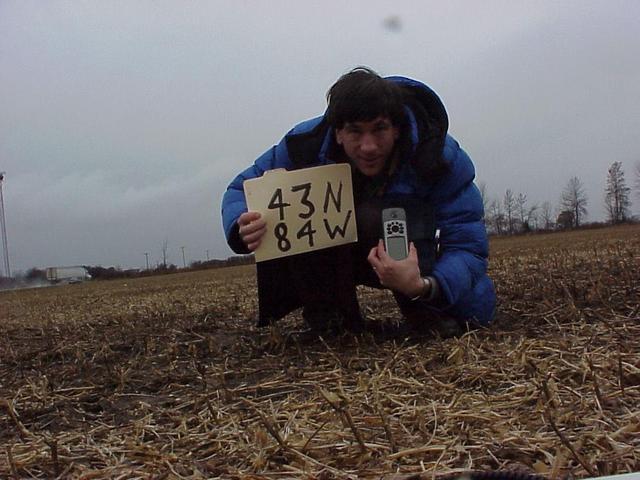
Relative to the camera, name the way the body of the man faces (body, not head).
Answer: toward the camera

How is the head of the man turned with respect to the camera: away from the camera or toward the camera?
toward the camera
